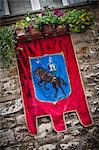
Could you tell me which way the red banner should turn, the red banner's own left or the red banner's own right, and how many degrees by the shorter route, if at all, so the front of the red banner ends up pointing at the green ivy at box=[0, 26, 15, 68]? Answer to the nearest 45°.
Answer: approximately 90° to the red banner's own right

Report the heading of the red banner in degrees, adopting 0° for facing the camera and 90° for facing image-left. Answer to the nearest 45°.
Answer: approximately 0°
